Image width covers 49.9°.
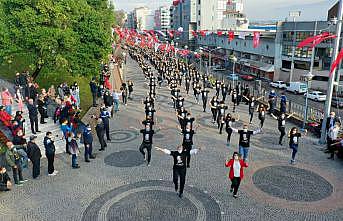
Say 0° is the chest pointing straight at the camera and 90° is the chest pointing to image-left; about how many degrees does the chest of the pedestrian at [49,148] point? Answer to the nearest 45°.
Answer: approximately 270°

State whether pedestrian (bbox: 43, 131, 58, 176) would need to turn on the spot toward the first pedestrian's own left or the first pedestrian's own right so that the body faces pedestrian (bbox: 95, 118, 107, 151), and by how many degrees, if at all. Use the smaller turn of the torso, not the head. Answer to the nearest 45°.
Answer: approximately 45° to the first pedestrian's own left

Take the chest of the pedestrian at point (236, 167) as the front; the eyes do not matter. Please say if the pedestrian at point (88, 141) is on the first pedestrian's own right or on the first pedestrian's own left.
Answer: on the first pedestrian's own right

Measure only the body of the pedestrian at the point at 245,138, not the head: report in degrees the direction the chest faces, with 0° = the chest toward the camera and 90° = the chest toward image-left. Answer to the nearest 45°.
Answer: approximately 0°

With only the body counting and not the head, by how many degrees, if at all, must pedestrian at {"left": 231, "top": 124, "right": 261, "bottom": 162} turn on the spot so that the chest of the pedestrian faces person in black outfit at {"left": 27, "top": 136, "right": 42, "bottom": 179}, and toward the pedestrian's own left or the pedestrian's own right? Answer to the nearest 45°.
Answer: approximately 90° to the pedestrian's own right

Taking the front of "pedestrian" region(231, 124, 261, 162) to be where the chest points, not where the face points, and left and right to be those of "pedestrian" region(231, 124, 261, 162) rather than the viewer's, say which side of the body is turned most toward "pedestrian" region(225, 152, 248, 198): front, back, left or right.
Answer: front

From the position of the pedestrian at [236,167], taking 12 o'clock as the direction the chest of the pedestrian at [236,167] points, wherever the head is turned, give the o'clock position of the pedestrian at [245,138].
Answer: the pedestrian at [245,138] is roughly at 6 o'clock from the pedestrian at [236,167].

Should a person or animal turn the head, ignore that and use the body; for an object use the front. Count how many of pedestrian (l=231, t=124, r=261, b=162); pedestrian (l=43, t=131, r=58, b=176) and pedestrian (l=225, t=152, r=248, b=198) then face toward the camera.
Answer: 2

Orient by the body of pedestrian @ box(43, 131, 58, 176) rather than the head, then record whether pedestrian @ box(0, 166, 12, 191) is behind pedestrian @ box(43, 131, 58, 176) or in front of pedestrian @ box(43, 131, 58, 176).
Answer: behind

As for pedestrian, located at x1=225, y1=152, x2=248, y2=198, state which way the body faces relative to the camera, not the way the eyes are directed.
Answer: toward the camera

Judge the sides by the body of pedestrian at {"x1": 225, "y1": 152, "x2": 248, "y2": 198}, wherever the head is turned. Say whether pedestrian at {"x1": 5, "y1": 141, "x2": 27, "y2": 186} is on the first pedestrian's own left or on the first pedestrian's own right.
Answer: on the first pedestrian's own right
